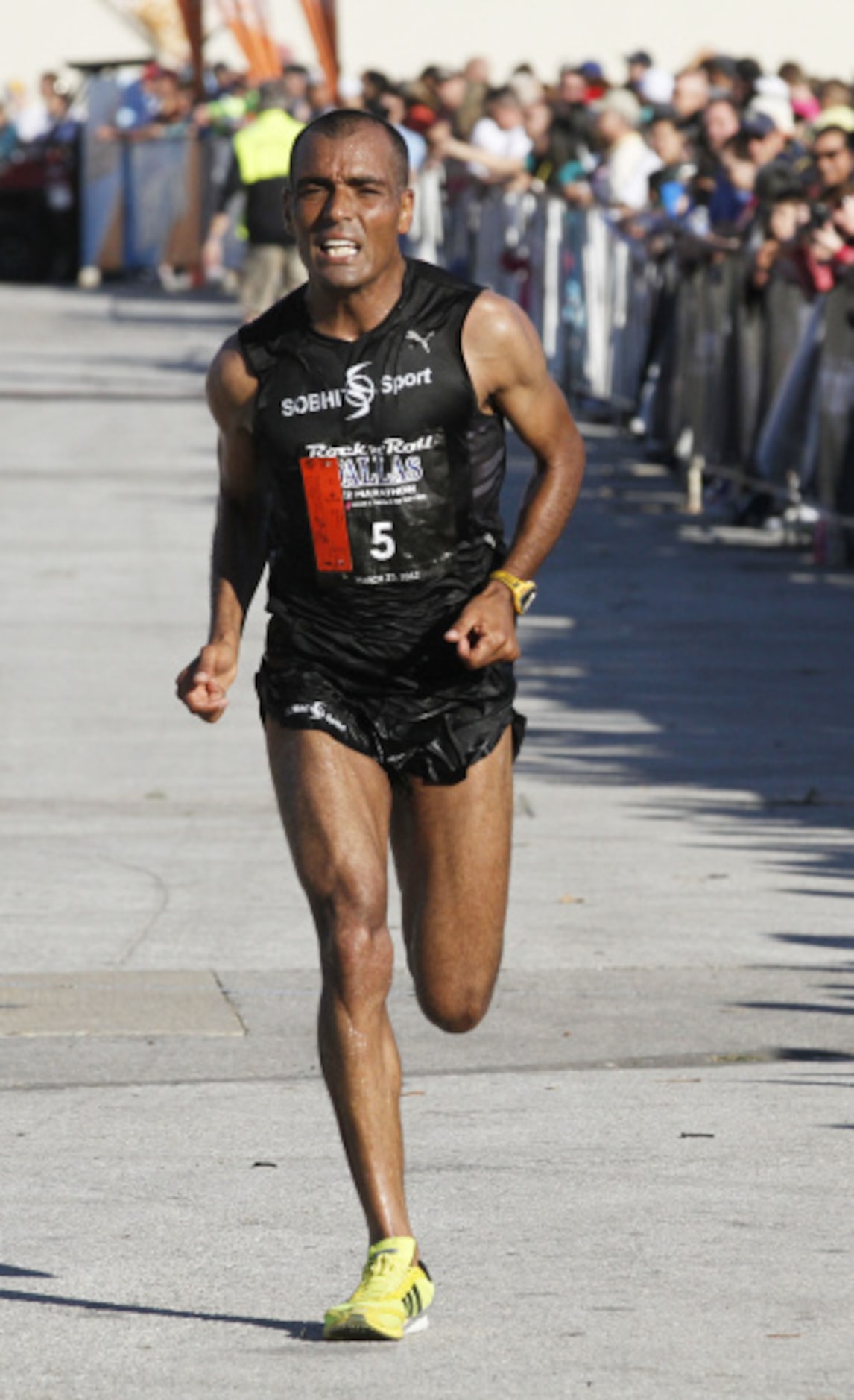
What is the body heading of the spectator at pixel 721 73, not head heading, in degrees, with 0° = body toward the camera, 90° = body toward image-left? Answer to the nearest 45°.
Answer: approximately 45°

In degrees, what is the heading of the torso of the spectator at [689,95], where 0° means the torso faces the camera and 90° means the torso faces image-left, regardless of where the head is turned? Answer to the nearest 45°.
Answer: approximately 45°

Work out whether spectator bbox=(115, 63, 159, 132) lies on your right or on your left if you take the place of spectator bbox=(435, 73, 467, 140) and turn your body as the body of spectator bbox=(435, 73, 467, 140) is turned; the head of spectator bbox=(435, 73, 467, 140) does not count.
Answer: on your right

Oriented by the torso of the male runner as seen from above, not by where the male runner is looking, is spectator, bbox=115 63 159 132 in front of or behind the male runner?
behind

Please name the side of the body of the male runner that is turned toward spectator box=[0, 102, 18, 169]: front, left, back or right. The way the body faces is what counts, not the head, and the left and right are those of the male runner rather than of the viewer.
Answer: back

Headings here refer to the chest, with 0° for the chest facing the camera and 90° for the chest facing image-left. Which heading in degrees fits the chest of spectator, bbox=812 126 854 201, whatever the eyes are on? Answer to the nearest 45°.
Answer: approximately 45°

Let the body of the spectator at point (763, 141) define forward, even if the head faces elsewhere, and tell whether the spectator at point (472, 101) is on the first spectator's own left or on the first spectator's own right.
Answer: on the first spectator's own right

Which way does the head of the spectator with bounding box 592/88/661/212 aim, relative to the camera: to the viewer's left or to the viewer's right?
to the viewer's left
